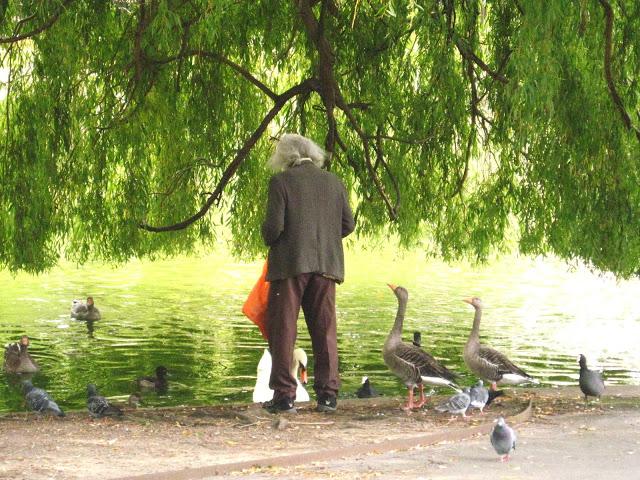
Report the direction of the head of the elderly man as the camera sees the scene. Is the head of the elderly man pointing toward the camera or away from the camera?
away from the camera

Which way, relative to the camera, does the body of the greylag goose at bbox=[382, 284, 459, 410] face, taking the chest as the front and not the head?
to the viewer's left

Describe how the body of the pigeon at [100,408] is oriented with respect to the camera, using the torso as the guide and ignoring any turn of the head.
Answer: to the viewer's left

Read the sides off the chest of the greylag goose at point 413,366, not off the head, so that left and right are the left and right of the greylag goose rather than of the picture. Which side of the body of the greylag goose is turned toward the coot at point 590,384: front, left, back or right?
back

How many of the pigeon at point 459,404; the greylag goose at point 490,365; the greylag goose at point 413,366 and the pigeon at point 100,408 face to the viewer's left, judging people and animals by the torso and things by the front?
3

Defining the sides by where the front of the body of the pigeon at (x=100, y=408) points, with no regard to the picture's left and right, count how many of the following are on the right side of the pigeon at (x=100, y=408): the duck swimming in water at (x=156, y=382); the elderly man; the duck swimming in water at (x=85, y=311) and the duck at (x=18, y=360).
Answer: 3

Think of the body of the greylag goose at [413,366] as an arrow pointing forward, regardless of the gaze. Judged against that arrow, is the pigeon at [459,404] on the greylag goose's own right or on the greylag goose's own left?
on the greylag goose's own left

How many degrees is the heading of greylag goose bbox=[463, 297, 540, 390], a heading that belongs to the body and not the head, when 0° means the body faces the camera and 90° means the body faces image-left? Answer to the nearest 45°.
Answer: approximately 90°
